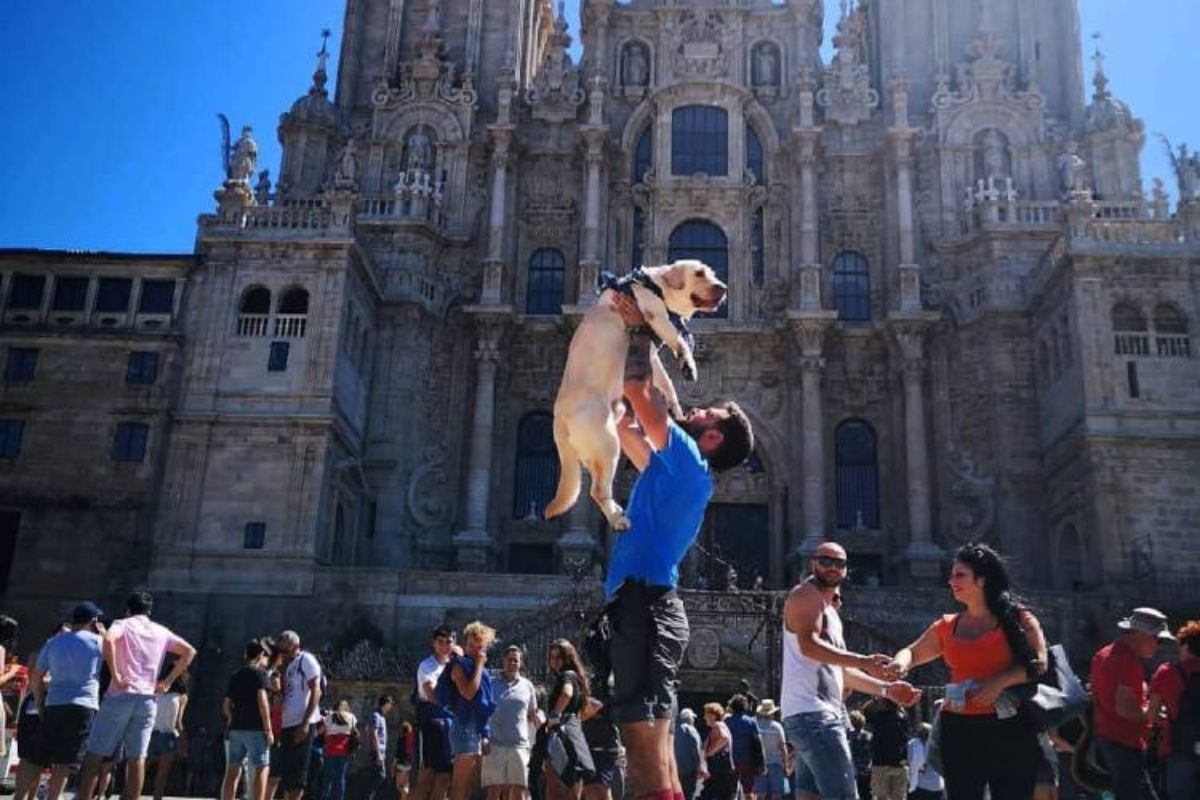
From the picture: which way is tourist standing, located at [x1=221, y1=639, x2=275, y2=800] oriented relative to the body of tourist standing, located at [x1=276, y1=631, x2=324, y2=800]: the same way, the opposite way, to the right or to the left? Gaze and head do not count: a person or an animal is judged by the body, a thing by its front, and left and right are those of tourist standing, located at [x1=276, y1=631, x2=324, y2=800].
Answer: the opposite way

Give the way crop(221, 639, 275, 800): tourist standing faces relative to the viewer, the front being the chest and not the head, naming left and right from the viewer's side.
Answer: facing away from the viewer and to the right of the viewer

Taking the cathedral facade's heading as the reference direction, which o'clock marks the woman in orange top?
The woman in orange top is roughly at 12 o'clock from the cathedral facade.

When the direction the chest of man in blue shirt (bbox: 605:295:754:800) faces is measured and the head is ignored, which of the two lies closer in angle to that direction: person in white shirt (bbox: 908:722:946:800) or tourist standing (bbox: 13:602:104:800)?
the tourist standing

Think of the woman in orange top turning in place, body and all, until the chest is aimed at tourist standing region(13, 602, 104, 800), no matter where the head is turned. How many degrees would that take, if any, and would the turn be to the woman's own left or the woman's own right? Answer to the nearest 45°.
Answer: approximately 45° to the woman's own right

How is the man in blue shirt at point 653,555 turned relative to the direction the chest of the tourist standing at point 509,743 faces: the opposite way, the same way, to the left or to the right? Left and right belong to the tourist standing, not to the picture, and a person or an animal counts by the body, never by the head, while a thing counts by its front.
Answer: to the right

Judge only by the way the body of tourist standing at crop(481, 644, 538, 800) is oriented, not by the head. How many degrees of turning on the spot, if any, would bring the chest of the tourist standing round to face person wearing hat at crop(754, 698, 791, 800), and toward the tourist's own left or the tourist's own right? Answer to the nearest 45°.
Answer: approximately 135° to the tourist's own left

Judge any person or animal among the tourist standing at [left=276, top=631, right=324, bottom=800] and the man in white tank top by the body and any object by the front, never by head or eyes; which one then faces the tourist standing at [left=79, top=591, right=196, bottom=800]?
the tourist standing at [left=276, top=631, right=324, bottom=800]

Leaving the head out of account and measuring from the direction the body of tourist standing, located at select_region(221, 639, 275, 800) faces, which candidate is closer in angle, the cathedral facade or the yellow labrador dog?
the cathedral facade

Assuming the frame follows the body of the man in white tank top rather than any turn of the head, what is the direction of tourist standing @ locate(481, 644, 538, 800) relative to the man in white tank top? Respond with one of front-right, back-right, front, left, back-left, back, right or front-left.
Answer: back-left

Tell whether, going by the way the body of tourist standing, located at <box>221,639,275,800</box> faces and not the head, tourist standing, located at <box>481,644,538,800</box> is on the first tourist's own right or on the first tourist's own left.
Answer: on the first tourist's own right
